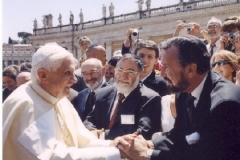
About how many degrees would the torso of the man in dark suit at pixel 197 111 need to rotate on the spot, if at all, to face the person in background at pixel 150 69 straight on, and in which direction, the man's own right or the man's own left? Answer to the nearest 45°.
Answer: approximately 90° to the man's own right

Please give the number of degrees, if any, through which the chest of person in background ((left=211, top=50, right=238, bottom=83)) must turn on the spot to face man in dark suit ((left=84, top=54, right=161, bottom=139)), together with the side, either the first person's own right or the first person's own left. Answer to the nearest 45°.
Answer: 0° — they already face them

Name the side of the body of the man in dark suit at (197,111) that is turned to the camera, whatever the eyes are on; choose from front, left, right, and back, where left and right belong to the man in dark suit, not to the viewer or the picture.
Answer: left

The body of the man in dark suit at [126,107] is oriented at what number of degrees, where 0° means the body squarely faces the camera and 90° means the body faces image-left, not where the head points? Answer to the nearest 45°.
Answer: approximately 45°

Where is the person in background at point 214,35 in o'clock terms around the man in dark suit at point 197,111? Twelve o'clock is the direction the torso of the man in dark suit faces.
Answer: The person in background is roughly at 3 o'clock from the man in dark suit.

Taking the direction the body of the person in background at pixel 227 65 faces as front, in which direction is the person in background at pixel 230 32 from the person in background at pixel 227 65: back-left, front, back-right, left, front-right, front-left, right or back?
back-right

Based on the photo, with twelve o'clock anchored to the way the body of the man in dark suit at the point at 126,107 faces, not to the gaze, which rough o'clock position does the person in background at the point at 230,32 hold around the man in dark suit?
The person in background is roughly at 6 o'clock from the man in dark suit.

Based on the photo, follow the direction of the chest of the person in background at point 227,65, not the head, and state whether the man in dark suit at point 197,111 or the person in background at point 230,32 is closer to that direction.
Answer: the man in dark suit

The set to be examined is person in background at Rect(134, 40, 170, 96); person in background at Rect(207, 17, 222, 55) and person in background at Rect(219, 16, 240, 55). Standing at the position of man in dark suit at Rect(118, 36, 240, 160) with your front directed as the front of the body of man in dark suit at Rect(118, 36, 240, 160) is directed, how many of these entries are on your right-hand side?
3

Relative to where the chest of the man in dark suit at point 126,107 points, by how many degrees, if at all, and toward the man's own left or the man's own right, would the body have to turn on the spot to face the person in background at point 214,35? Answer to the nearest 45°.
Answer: approximately 180°

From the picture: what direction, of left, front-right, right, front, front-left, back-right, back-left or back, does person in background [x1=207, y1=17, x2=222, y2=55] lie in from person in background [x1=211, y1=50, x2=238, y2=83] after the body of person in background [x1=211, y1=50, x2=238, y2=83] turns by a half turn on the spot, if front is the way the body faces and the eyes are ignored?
front-left

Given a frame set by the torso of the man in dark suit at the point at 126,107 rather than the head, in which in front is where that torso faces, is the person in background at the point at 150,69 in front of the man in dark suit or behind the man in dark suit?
behind
